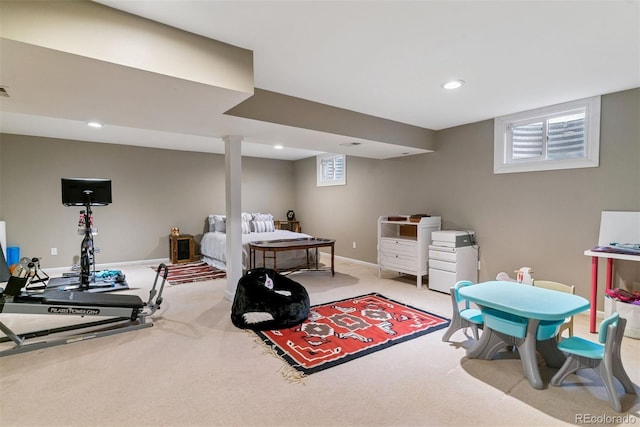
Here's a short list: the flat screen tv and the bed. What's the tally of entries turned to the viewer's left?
0

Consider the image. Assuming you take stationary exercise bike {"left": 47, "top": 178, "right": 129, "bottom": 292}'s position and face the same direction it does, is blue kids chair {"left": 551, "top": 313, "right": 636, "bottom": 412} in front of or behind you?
in front

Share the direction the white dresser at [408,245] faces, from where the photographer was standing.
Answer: facing the viewer and to the left of the viewer

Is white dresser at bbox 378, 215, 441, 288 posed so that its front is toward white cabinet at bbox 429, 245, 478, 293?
no

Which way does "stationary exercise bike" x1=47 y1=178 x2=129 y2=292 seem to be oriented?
toward the camera

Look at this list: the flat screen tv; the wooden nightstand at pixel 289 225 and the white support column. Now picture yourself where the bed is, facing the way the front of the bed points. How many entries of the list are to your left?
1

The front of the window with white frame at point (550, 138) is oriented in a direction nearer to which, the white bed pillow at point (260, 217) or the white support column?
the white support column

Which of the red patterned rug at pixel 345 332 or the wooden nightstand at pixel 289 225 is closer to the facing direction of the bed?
the red patterned rug

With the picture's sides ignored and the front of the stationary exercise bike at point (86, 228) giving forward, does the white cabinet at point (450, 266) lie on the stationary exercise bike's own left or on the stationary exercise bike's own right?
on the stationary exercise bike's own left

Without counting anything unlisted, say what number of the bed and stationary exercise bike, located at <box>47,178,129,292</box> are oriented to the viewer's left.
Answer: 0

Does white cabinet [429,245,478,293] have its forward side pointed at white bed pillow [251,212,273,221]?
no

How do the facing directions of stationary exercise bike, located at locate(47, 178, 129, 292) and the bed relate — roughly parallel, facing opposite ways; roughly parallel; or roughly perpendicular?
roughly parallel

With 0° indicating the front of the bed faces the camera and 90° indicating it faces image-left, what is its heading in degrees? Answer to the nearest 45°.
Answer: approximately 315°

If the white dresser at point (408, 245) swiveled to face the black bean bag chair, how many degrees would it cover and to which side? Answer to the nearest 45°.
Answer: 0° — it already faces it

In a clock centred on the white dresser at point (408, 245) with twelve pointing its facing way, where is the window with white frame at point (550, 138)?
The window with white frame is roughly at 8 o'clock from the white dresser.
